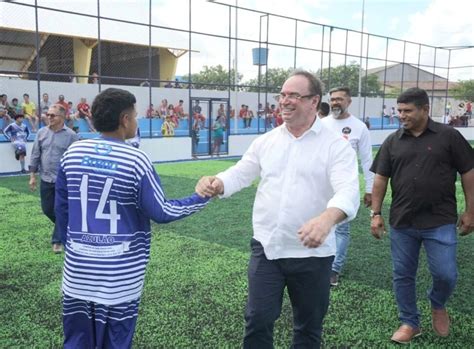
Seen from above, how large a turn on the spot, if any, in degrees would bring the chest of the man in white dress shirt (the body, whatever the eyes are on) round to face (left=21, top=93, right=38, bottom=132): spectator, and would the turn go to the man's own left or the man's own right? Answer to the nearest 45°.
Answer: approximately 90° to the man's own right

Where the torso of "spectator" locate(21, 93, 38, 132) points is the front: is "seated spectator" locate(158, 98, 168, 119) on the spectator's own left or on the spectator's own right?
on the spectator's own left

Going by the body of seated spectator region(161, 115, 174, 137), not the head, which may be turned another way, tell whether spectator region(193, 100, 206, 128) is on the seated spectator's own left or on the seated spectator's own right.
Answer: on the seated spectator's own left

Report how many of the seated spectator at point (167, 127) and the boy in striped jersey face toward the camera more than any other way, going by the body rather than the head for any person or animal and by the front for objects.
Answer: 1

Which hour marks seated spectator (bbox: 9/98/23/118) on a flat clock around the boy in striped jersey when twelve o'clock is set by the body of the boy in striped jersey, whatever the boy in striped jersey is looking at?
The seated spectator is roughly at 10 o'clock from the boy in striped jersey.

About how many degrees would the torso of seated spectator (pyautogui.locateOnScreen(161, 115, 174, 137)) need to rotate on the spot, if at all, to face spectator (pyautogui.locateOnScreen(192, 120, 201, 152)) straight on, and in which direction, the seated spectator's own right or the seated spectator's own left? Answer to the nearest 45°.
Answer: approximately 90° to the seated spectator's own left

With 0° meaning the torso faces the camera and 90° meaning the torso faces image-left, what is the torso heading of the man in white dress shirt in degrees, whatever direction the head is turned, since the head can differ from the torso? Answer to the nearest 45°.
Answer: approximately 45°

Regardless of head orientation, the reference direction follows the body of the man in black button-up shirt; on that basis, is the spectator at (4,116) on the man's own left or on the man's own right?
on the man's own right

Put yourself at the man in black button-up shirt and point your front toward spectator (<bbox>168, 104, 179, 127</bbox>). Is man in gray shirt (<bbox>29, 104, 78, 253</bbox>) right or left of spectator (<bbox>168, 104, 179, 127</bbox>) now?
left

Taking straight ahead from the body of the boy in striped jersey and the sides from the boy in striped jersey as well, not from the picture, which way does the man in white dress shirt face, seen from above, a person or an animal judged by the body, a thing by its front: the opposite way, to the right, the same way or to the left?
the opposite way

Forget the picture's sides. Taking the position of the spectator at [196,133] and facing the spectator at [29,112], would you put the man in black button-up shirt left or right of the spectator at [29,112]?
left

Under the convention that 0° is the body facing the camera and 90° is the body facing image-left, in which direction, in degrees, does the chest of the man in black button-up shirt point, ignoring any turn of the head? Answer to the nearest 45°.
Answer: approximately 45°

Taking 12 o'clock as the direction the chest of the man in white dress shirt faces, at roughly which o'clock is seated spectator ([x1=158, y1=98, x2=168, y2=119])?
The seated spectator is roughly at 4 o'clock from the man in white dress shirt.
